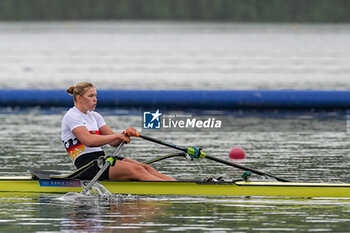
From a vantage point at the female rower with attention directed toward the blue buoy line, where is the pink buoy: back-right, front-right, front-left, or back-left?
front-right

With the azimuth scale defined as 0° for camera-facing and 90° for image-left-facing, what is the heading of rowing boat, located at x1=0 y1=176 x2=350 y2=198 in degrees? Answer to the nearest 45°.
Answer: approximately 90°

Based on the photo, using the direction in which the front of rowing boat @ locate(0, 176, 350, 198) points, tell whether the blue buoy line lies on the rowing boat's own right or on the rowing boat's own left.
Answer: on the rowing boat's own right

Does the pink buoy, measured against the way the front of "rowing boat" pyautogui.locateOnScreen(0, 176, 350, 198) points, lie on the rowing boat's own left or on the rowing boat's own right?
on the rowing boat's own right
